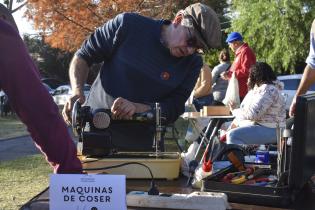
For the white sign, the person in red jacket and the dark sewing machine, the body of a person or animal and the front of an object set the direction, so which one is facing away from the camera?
the dark sewing machine

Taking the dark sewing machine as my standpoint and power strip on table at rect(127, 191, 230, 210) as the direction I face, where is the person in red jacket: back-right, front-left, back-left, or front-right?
back-left

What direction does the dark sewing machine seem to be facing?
away from the camera

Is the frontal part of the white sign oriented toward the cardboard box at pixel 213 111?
no

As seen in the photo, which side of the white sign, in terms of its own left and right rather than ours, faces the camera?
front

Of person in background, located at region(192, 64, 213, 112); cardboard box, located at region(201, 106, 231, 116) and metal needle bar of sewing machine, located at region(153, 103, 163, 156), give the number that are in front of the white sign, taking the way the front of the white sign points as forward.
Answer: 0

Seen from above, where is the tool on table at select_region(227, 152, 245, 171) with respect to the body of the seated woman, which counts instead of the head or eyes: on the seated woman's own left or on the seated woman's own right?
on the seated woman's own left

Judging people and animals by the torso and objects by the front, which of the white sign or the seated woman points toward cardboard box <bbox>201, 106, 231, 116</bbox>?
the seated woman

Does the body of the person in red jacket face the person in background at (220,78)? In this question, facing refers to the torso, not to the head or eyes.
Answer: no

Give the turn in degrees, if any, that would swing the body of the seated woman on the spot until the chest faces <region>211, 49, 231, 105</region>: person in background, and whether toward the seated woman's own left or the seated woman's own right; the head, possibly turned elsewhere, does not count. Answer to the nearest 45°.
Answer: approximately 90° to the seated woman's own right

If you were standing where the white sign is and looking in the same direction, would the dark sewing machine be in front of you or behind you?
behind

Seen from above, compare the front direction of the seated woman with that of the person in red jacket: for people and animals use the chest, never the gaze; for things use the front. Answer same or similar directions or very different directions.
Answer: same or similar directions

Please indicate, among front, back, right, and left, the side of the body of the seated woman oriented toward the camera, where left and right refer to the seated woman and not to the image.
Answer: left
